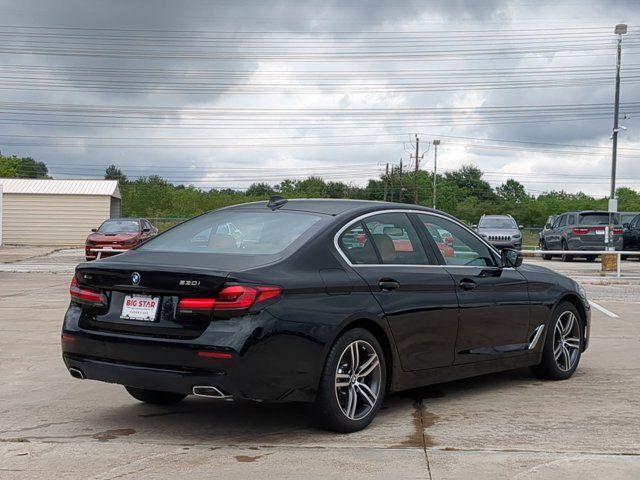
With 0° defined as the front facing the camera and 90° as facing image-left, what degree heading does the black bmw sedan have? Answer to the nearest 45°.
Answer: approximately 225°

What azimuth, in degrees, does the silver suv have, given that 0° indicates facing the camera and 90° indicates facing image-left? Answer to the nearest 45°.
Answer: approximately 0°

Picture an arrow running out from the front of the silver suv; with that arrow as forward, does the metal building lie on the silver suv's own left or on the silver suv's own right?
on the silver suv's own right

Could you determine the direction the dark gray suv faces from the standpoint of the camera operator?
facing away from the viewer and to the left of the viewer

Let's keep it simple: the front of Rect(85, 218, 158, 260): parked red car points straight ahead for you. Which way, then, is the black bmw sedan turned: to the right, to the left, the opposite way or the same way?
the opposite way

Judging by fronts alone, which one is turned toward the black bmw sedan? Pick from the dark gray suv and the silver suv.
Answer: the silver suv

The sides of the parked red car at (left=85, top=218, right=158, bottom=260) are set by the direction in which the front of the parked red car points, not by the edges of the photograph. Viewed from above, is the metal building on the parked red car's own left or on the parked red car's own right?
on the parked red car's own right

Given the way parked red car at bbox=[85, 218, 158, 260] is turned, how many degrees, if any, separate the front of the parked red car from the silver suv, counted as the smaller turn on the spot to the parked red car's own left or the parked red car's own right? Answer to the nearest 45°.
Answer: approximately 135° to the parked red car's own left

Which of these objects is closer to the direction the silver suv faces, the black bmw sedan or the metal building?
the black bmw sedan

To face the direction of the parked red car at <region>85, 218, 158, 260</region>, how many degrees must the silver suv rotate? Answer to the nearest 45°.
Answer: approximately 45° to its right

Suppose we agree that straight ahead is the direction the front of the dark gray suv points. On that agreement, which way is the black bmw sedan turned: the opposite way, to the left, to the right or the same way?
to the right
